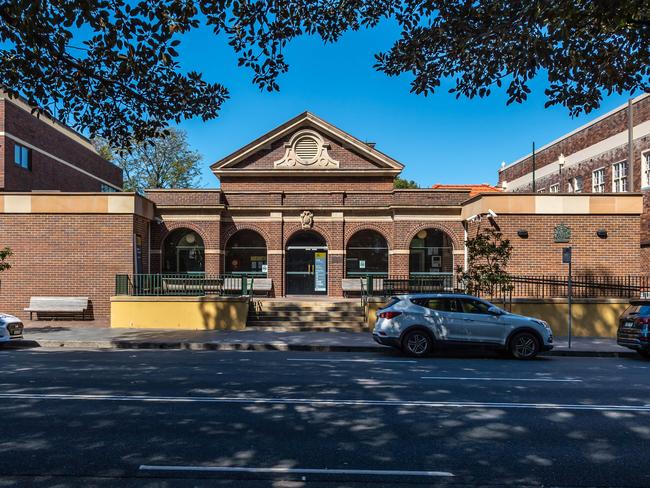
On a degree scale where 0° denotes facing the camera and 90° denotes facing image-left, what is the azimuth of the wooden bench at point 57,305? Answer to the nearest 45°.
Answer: approximately 0°

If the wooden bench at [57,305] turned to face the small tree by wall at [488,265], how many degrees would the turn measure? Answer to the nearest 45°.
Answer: approximately 45° to its left

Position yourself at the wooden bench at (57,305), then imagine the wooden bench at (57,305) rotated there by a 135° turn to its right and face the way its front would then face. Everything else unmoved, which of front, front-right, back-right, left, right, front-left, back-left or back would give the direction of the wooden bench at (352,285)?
back-right

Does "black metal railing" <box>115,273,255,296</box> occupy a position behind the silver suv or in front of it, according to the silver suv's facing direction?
behind

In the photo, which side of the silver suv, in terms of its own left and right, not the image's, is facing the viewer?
right

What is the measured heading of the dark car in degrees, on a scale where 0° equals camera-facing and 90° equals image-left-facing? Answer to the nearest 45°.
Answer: approximately 225°

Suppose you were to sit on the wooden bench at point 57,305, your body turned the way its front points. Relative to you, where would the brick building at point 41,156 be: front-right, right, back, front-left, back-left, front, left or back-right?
back
